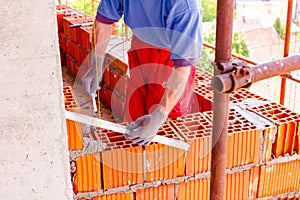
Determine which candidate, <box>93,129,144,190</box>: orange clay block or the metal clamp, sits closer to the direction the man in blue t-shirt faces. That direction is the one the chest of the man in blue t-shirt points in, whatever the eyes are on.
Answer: the orange clay block

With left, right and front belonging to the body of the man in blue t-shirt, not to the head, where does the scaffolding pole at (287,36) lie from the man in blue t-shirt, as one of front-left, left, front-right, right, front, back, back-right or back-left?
back

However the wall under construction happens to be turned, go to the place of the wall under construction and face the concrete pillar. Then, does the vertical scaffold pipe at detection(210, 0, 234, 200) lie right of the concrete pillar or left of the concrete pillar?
left

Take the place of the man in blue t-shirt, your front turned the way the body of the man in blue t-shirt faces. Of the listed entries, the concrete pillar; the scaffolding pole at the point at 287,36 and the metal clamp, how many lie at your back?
1

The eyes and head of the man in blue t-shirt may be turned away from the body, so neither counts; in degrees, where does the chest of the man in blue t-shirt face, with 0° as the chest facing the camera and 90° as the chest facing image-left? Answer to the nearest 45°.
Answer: approximately 45°

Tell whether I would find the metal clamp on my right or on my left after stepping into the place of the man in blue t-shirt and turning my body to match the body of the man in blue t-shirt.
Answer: on my left

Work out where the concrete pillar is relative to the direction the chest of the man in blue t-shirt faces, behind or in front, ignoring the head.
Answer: in front
